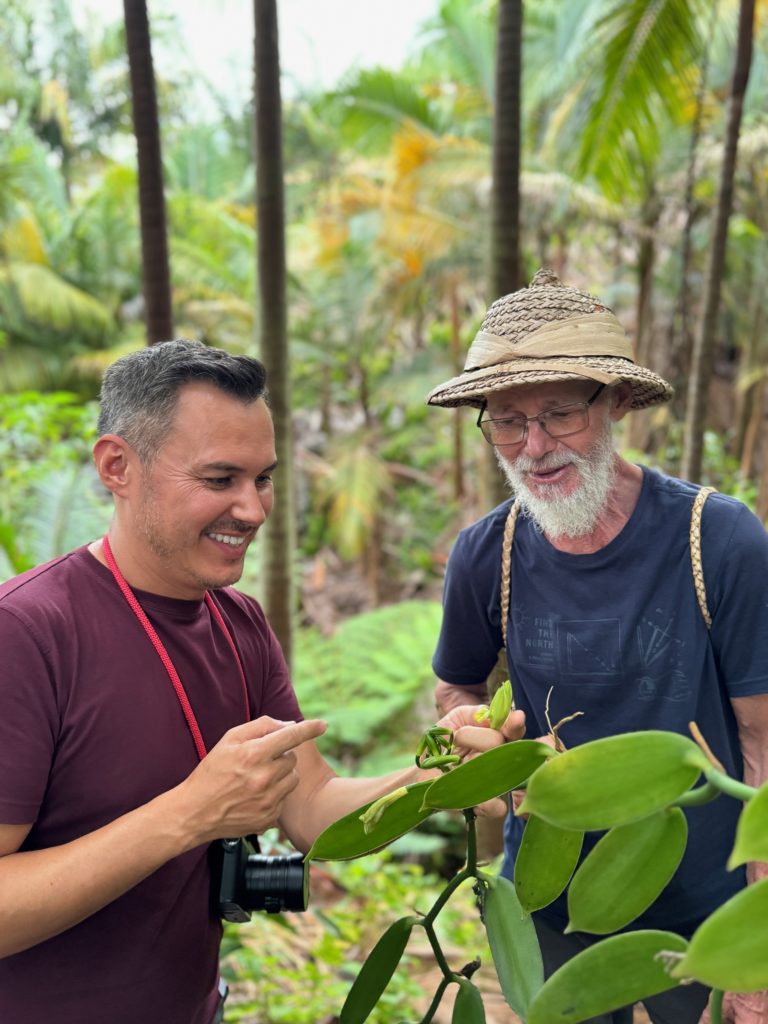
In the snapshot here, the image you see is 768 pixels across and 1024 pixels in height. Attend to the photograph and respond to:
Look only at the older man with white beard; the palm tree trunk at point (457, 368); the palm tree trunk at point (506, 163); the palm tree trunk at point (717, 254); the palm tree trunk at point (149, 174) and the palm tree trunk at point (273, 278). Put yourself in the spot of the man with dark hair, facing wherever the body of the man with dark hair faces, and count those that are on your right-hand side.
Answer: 0

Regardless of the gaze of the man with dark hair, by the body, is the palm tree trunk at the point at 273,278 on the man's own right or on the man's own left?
on the man's own left

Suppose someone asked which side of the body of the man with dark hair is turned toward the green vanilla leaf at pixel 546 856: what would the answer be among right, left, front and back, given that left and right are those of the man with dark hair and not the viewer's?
front

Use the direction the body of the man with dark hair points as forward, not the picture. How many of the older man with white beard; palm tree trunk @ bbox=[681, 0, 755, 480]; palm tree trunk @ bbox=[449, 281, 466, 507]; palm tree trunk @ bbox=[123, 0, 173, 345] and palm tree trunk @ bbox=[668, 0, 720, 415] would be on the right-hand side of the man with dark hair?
0

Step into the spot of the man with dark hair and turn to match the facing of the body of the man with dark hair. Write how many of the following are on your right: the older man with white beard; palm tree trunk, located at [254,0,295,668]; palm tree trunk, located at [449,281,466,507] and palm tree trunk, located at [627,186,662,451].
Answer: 0

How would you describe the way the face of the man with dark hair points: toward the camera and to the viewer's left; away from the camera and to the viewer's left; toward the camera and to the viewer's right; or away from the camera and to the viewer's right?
toward the camera and to the viewer's right

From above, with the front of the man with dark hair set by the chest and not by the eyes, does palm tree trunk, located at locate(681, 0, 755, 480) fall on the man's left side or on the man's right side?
on the man's left side

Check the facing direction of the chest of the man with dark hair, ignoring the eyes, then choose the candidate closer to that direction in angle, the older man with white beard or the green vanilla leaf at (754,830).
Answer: the green vanilla leaf

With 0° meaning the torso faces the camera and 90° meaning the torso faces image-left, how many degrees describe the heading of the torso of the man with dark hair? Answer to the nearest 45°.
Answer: approximately 315°

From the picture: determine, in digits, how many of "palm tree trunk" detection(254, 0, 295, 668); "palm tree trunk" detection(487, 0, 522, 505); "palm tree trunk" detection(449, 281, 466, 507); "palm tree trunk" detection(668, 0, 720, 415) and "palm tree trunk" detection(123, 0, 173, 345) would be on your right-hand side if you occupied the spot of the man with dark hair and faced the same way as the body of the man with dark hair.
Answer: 0

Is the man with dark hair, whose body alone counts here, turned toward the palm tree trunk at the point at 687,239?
no

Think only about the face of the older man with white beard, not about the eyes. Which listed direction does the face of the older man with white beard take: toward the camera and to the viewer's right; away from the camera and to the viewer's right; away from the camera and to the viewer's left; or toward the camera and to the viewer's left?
toward the camera and to the viewer's left

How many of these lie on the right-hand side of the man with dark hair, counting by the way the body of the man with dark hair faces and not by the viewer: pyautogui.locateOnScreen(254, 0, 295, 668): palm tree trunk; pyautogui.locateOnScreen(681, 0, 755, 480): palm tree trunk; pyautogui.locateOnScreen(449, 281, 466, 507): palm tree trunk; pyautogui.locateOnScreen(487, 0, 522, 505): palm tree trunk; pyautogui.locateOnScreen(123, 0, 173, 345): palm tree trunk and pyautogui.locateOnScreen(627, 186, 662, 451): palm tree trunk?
0

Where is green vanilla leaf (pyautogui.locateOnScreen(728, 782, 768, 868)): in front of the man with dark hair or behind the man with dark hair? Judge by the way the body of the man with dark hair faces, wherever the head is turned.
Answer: in front

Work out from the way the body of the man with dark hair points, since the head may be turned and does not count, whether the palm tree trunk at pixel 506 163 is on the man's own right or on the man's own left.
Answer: on the man's own left

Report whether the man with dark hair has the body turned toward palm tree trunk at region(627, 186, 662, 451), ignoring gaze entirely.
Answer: no
